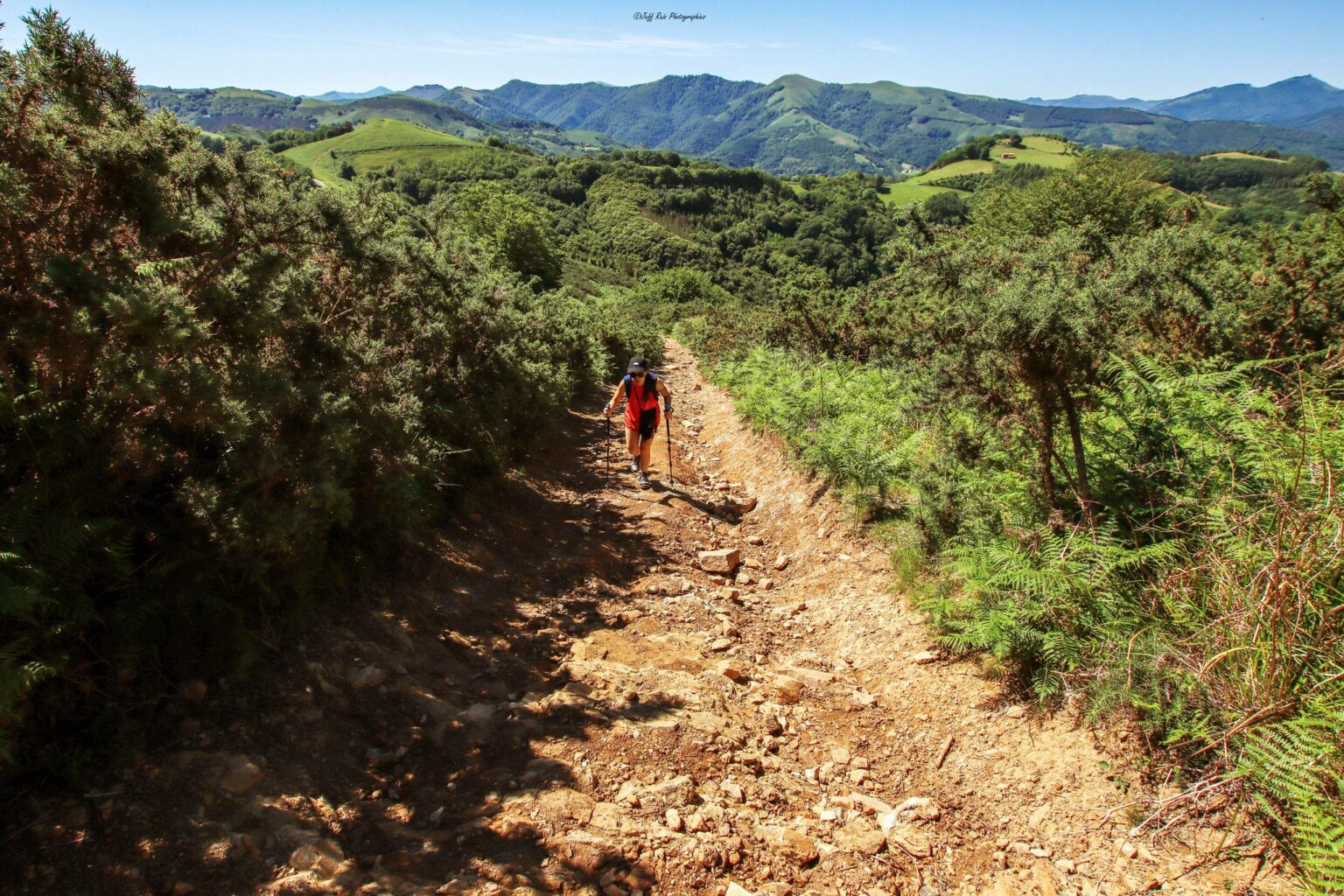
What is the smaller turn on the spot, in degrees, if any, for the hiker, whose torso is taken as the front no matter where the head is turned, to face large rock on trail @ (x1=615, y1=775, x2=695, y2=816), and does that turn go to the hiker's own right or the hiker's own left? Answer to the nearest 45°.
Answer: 0° — they already face it

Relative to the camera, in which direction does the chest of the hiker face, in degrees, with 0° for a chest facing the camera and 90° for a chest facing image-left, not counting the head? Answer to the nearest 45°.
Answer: approximately 0°

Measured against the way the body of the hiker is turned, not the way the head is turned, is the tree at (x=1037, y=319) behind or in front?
in front

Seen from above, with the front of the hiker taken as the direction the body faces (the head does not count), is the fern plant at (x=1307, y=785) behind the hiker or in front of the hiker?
in front

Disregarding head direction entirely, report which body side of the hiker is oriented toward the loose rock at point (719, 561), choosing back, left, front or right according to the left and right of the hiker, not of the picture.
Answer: front
